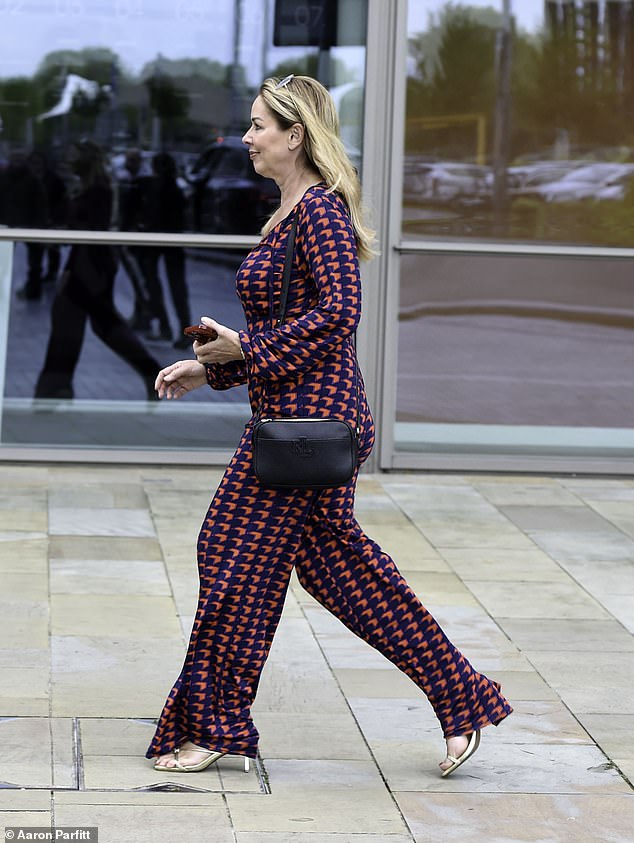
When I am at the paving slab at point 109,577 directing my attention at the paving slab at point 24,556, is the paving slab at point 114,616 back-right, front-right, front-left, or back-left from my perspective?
back-left

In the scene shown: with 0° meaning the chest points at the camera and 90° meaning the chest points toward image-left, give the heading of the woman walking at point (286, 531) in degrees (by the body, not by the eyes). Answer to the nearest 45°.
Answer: approximately 90°

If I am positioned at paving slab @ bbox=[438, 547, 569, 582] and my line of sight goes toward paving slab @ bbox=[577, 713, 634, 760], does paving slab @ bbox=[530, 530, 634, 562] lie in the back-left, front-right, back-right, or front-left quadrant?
back-left

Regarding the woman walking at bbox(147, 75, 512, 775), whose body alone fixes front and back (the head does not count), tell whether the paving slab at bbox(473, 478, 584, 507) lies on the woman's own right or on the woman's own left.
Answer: on the woman's own right

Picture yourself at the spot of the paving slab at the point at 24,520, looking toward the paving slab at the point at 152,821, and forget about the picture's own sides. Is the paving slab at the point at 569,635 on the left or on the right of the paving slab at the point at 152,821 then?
left

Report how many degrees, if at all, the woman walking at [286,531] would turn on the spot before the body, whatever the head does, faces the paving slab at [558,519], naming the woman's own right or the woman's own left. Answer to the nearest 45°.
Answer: approximately 90° to the woman's own right

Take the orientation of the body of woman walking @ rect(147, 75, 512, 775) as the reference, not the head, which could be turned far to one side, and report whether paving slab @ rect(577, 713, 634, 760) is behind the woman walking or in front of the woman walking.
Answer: behind

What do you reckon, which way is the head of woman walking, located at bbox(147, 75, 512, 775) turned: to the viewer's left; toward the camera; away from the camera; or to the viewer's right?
to the viewer's left
